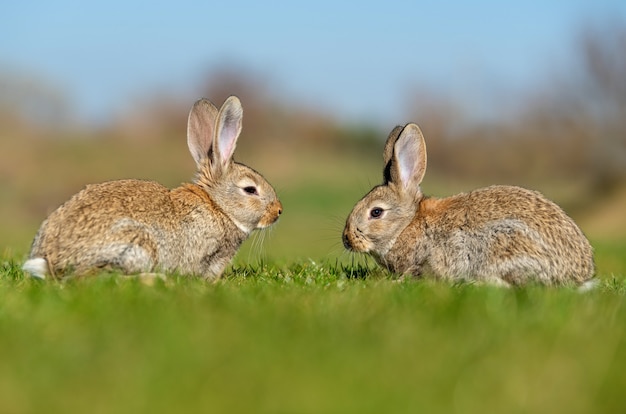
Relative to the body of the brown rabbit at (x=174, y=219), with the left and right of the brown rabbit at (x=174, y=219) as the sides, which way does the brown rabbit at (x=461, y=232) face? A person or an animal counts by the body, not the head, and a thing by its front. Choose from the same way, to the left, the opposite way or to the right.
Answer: the opposite way

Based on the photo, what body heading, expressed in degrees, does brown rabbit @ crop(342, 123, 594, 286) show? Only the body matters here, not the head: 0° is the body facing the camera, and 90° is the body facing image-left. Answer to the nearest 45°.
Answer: approximately 90°

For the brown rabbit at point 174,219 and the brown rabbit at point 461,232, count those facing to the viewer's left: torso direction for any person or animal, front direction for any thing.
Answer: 1

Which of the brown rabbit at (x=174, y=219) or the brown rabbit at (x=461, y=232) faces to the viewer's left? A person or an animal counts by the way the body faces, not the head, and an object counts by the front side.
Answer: the brown rabbit at (x=461, y=232)

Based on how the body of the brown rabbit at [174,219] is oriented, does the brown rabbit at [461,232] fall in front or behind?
in front

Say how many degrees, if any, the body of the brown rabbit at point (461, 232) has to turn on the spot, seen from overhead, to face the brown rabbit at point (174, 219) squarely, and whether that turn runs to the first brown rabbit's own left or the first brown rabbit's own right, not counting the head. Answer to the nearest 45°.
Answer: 0° — it already faces it

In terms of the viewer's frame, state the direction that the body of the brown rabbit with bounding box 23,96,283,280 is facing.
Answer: to the viewer's right
